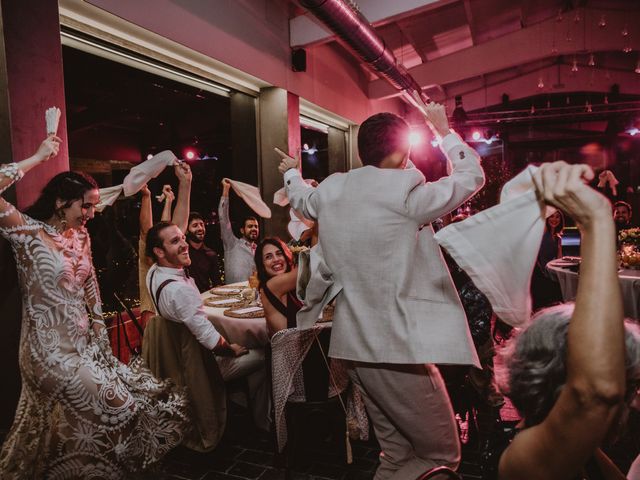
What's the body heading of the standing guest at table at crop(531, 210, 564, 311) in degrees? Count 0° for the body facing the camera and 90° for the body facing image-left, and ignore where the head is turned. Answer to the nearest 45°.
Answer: approximately 315°

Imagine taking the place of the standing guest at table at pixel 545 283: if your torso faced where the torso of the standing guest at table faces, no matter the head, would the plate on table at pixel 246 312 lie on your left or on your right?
on your right

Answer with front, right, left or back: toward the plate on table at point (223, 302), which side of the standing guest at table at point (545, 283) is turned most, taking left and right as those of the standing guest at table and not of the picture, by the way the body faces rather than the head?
front

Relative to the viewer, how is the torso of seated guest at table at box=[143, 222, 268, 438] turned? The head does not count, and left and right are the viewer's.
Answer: facing to the right of the viewer

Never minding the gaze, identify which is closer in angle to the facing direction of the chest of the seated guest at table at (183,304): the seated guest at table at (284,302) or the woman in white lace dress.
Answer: the seated guest at table

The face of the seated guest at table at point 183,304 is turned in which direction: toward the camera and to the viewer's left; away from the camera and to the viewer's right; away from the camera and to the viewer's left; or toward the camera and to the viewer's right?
toward the camera and to the viewer's right

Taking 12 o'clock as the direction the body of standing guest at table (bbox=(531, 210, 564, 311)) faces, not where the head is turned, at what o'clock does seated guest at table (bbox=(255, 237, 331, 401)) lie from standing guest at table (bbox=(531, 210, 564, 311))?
seated guest at table (bbox=(255, 237, 331, 401)) is roughly at 2 o'clock from standing guest at table (bbox=(531, 210, 564, 311)).

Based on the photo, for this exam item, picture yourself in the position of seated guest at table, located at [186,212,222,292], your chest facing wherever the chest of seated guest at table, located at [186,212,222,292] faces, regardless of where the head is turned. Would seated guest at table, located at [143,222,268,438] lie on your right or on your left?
on your right
